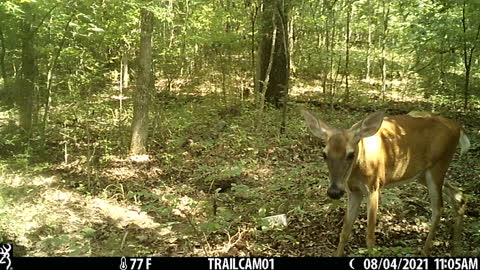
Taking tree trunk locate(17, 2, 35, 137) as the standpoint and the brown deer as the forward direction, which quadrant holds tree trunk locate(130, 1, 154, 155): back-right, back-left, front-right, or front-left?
front-left

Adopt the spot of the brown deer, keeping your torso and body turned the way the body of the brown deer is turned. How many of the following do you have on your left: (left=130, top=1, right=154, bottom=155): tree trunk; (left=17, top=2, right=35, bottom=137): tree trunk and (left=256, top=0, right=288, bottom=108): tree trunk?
0

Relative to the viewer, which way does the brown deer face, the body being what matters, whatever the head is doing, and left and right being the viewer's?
facing the viewer and to the left of the viewer

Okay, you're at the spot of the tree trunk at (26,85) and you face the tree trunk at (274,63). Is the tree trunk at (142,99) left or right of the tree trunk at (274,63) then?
right

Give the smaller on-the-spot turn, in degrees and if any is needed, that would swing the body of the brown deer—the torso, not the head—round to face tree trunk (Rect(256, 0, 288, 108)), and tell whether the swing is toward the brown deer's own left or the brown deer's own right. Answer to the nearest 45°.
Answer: approximately 135° to the brown deer's own right

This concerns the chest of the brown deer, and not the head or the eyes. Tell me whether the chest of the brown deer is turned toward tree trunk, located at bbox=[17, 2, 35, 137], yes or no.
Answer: no

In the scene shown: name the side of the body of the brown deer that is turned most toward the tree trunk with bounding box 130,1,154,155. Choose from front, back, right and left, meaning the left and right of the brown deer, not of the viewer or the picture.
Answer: right
